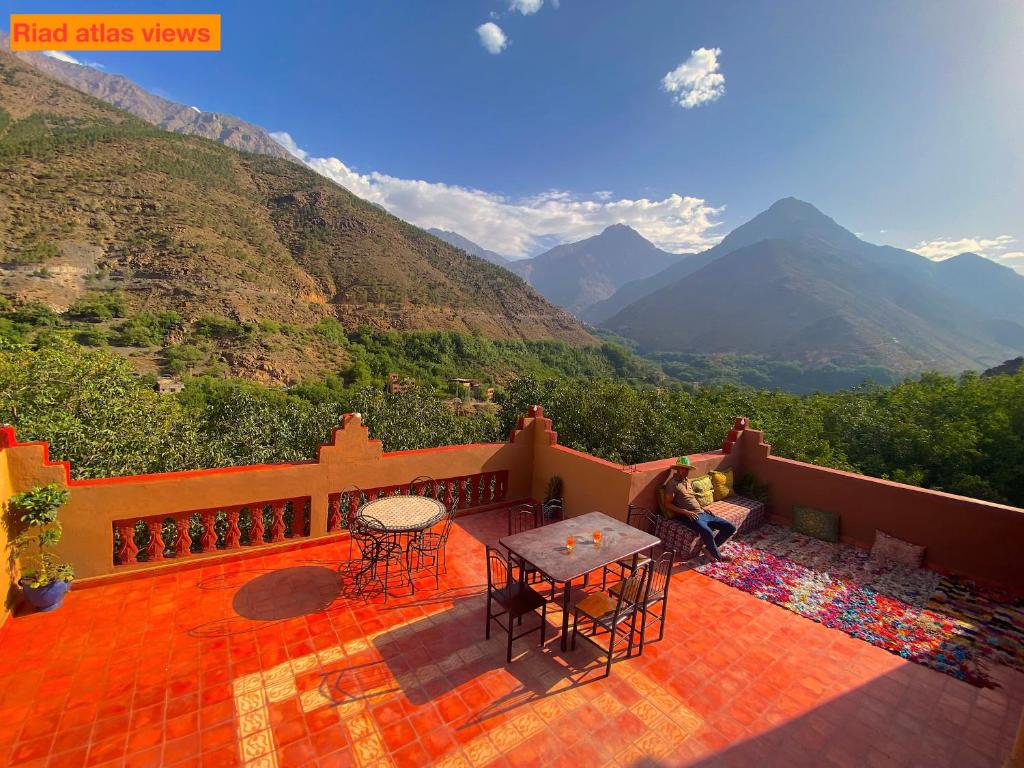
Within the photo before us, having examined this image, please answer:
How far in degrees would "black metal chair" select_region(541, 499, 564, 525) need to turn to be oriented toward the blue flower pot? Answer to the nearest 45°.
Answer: approximately 90° to its right

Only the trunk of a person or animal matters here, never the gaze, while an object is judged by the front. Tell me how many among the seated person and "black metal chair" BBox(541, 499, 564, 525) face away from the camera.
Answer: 0

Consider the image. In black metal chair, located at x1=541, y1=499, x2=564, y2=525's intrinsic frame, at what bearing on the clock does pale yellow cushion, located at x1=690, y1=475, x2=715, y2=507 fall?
The pale yellow cushion is roughly at 10 o'clock from the black metal chair.

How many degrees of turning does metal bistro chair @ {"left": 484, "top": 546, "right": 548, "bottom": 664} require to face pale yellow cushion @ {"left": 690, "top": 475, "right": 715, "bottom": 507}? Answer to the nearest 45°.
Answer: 0° — it already faces it

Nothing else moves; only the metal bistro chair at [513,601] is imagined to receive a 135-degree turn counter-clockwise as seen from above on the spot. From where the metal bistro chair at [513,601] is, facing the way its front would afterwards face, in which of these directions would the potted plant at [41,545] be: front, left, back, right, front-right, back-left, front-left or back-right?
front

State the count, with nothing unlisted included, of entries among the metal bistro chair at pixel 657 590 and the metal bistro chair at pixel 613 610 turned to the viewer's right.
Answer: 0

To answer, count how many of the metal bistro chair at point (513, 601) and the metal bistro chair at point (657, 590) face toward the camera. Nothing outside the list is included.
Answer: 0

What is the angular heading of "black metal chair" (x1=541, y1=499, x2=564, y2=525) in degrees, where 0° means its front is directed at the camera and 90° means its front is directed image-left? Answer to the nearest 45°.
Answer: approximately 315°

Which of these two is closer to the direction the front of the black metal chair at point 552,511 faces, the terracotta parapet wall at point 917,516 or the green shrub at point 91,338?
the terracotta parapet wall

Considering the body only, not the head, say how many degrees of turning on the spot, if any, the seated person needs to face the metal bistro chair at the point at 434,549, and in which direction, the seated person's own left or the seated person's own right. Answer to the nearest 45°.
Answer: approximately 90° to the seated person's own right

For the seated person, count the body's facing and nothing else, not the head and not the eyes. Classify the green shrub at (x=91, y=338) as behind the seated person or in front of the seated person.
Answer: behind

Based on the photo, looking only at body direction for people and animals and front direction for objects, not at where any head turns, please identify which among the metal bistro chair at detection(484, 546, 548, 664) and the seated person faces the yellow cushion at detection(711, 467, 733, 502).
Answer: the metal bistro chair

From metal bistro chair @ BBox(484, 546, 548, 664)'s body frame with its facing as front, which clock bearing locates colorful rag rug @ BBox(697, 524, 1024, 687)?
The colorful rag rug is roughly at 1 o'clock from the metal bistro chair.
